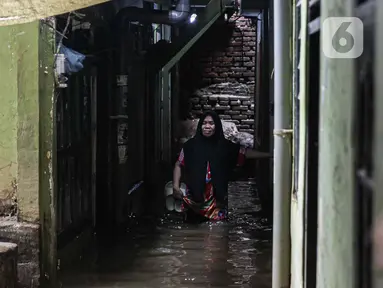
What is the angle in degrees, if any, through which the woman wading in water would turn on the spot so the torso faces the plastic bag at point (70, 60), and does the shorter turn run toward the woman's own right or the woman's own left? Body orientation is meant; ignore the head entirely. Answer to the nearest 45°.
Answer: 0° — they already face it

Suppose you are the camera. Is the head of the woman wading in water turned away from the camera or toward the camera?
toward the camera

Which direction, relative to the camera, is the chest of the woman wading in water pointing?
toward the camera

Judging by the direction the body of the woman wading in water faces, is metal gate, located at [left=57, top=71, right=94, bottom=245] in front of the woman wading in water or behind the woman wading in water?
in front

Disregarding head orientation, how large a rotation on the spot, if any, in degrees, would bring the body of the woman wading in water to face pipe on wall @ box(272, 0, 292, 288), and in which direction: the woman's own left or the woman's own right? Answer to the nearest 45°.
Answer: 0° — they already face it

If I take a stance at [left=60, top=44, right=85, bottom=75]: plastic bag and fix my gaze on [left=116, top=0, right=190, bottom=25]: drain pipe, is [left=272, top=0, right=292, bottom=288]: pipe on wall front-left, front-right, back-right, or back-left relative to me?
back-right
